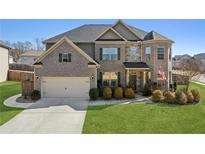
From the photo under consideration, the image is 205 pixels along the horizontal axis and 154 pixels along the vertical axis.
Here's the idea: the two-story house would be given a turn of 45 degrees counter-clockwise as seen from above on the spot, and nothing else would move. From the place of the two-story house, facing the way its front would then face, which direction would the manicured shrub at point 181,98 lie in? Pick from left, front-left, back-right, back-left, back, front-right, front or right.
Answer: front

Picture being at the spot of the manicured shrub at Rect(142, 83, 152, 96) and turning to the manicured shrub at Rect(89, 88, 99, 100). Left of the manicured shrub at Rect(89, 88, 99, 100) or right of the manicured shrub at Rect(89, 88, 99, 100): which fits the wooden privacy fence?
right

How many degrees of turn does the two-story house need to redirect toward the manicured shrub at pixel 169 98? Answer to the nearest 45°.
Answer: approximately 45° to its left

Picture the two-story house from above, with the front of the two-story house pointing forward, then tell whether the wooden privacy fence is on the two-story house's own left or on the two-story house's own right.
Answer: on the two-story house's own right

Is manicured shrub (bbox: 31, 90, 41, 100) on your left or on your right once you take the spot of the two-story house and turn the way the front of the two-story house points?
on your right

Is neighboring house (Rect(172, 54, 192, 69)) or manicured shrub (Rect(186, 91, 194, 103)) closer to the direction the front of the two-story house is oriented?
the manicured shrub

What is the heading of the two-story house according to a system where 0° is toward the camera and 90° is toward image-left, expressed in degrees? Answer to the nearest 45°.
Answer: approximately 0°
